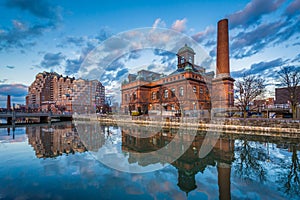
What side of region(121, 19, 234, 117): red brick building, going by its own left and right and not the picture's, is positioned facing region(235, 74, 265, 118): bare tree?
left

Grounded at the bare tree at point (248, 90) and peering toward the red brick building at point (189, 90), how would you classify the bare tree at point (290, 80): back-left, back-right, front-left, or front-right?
back-right

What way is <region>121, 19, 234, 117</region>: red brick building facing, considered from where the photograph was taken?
facing the viewer and to the left of the viewer

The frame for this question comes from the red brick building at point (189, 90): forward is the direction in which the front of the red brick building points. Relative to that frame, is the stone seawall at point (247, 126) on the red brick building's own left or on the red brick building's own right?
on the red brick building's own left

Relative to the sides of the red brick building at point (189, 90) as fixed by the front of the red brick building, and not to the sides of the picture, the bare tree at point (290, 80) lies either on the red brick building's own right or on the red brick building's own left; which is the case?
on the red brick building's own left
